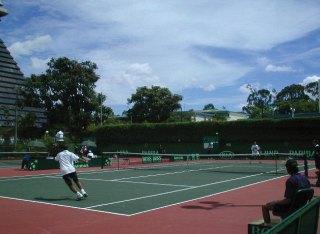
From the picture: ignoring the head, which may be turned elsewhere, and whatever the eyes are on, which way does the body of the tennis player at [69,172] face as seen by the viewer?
away from the camera

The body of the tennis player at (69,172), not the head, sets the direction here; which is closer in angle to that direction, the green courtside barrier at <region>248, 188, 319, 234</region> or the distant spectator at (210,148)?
the distant spectator

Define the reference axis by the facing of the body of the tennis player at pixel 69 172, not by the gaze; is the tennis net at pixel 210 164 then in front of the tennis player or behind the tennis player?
in front

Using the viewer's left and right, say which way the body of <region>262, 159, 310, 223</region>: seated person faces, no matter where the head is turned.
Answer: facing to the left of the viewer

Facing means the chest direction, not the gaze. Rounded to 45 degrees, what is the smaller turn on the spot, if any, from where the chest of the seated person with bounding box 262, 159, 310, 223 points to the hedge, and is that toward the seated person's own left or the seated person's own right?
approximately 90° to the seated person's own right

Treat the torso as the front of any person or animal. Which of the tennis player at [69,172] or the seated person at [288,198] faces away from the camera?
the tennis player

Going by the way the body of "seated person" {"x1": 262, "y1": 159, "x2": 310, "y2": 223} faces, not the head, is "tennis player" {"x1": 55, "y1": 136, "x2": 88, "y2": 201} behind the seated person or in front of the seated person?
in front

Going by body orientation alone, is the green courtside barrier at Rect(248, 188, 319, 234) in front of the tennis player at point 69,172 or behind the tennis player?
behind

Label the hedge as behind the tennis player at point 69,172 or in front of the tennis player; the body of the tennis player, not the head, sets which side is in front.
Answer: in front

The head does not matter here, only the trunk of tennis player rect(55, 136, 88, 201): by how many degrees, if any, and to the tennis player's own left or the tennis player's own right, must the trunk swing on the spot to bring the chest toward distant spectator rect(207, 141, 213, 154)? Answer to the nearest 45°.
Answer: approximately 45° to the tennis player's own right

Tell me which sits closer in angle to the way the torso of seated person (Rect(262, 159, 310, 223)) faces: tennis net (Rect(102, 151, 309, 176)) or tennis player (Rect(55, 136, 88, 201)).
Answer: the tennis player

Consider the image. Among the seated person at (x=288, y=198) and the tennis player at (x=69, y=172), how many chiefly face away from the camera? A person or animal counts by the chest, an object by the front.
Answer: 1
